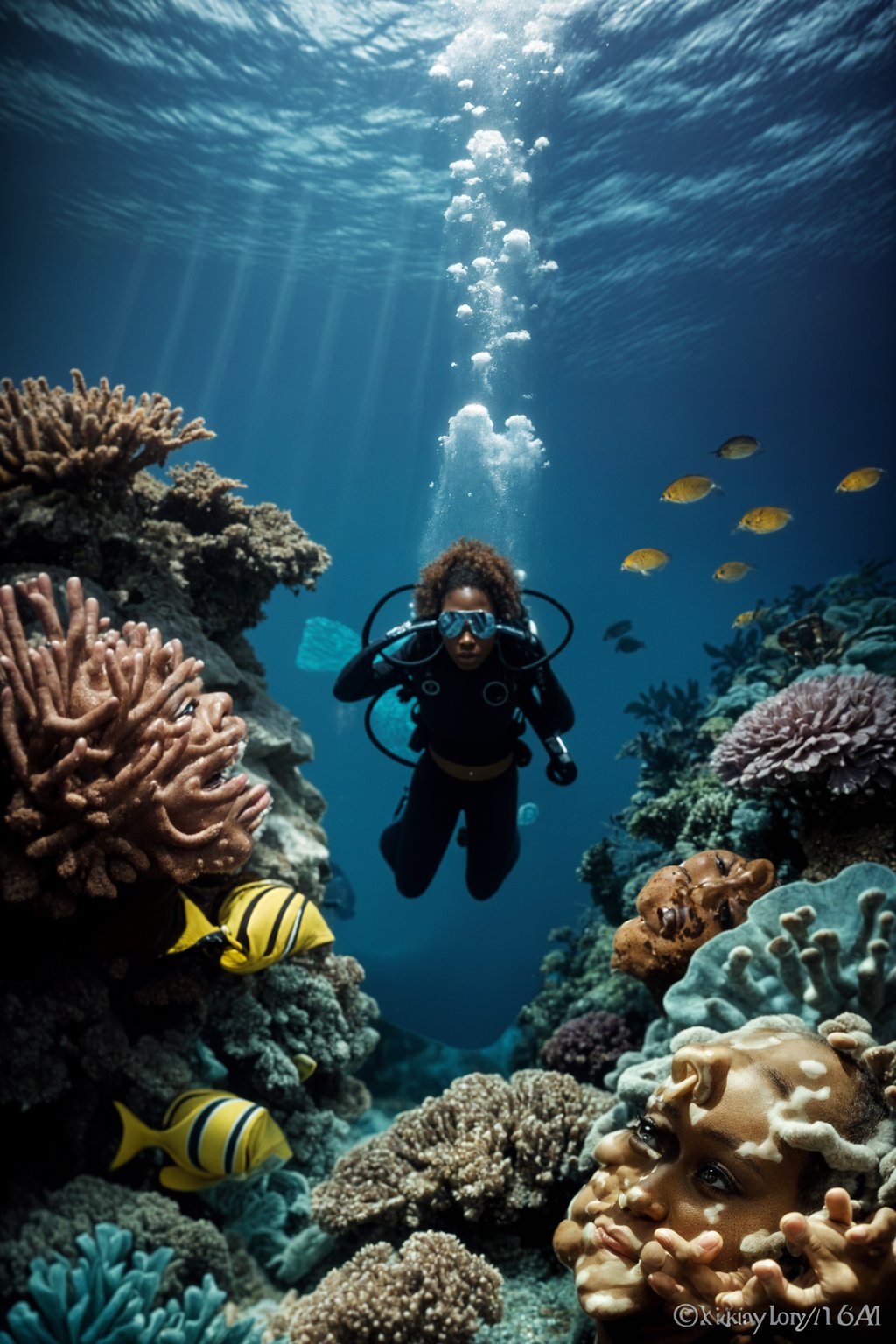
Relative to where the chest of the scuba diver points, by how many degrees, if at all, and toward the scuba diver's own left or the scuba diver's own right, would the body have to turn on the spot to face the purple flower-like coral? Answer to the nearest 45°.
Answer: approximately 45° to the scuba diver's own left

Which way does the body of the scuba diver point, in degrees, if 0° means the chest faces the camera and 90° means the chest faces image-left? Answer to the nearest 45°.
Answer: approximately 0°
